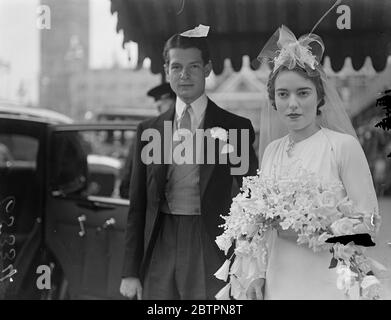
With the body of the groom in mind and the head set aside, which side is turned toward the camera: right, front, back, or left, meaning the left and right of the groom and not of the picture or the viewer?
front

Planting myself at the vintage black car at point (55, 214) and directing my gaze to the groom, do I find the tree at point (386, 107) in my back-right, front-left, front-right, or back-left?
front-left

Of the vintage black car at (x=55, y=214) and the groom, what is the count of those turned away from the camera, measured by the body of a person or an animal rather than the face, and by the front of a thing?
0

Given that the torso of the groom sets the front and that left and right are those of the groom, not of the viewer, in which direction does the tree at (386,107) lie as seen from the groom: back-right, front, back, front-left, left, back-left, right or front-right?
left

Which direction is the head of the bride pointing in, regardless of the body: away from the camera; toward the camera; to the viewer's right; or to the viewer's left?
toward the camera

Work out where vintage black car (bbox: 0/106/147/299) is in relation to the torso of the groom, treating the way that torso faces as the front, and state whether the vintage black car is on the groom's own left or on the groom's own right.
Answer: on the groom's own right

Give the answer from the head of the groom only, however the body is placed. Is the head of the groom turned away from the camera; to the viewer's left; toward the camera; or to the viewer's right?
toward the camera
